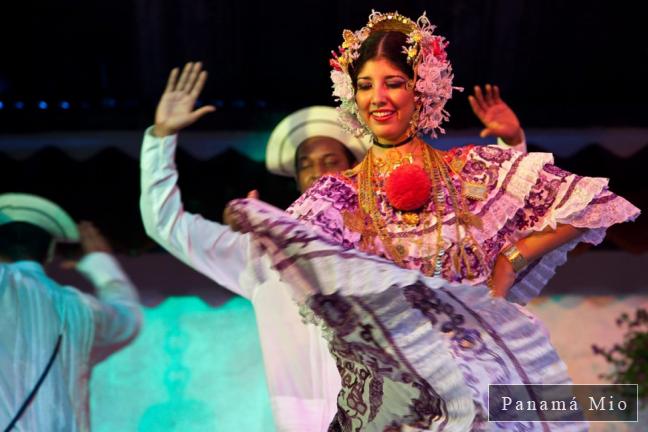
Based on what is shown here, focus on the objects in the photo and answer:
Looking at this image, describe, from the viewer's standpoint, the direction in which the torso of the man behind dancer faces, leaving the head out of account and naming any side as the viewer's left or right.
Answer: facing the viewer

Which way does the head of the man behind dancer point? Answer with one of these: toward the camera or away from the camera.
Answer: toward the camera
